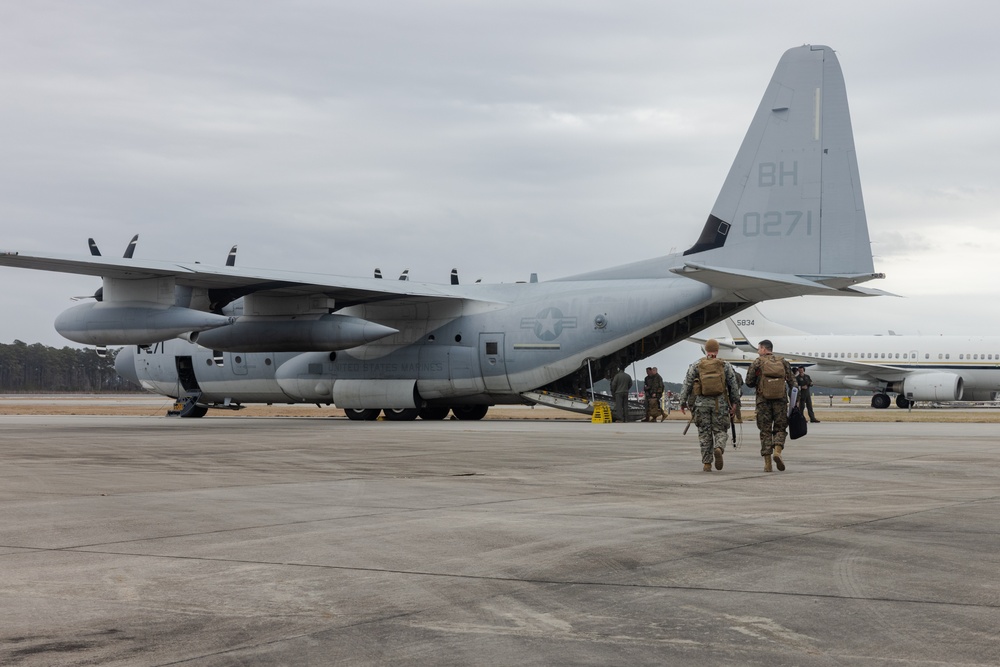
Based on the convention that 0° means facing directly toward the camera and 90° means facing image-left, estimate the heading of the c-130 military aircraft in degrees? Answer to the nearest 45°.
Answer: approximately 135°

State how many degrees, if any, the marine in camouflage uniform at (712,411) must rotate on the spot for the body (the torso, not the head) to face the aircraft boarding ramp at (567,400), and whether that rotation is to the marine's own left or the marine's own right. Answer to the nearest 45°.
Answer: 0° — they already face it

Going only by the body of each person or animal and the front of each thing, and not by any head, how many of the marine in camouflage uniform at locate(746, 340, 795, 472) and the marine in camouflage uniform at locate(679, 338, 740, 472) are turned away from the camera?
2

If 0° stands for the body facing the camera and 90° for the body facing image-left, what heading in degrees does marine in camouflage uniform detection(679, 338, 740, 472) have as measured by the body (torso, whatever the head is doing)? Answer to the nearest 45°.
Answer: approximately 180°

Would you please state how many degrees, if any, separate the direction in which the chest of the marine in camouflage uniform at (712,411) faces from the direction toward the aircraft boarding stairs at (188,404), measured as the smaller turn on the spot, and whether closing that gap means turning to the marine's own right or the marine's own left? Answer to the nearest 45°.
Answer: approximately 45° to the marine's own left

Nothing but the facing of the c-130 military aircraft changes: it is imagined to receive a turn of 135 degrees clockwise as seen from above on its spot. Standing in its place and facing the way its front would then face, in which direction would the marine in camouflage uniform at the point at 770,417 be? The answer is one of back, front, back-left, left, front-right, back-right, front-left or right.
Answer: right

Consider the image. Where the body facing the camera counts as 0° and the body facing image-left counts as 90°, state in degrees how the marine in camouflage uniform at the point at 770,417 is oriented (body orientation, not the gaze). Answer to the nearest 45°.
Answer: approximately 180°

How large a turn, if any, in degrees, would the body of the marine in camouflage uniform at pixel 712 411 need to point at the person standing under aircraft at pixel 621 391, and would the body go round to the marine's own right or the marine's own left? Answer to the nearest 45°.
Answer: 0° — they already face them

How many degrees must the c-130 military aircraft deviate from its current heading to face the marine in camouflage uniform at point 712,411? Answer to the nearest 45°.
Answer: approximately 135° to its left
